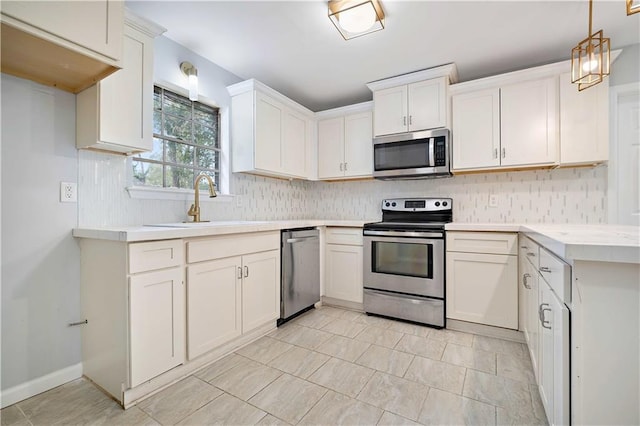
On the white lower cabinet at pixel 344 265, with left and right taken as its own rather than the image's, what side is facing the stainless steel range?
left

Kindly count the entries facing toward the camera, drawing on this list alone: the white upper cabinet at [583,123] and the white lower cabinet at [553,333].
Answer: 1

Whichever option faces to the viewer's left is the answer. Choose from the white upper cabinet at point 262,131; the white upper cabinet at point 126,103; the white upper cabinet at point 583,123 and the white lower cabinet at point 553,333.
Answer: the white lower cabinet

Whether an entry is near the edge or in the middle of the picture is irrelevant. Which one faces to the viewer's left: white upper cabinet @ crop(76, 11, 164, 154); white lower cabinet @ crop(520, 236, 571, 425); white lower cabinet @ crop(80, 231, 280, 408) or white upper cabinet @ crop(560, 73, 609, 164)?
white lower cabinet @ crop(520, 236, 571, 425)

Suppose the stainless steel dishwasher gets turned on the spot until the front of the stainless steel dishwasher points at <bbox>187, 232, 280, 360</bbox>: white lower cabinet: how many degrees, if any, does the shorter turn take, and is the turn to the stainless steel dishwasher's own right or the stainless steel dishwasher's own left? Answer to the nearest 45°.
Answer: approximately 90° to the stainless steel dishwasher's own right

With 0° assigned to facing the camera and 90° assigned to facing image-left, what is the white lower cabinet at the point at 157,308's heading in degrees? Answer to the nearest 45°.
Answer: approximately 315°
